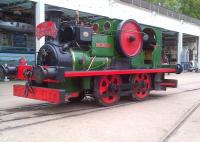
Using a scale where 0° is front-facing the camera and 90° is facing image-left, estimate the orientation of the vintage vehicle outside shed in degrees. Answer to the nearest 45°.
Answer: approximately 45°
